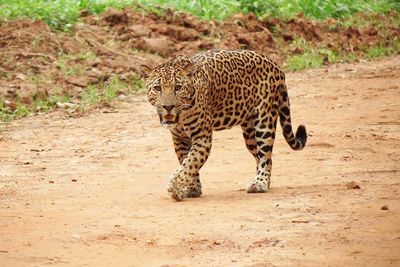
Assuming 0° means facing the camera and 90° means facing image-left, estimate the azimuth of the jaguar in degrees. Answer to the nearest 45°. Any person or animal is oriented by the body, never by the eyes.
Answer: approximately 45°
